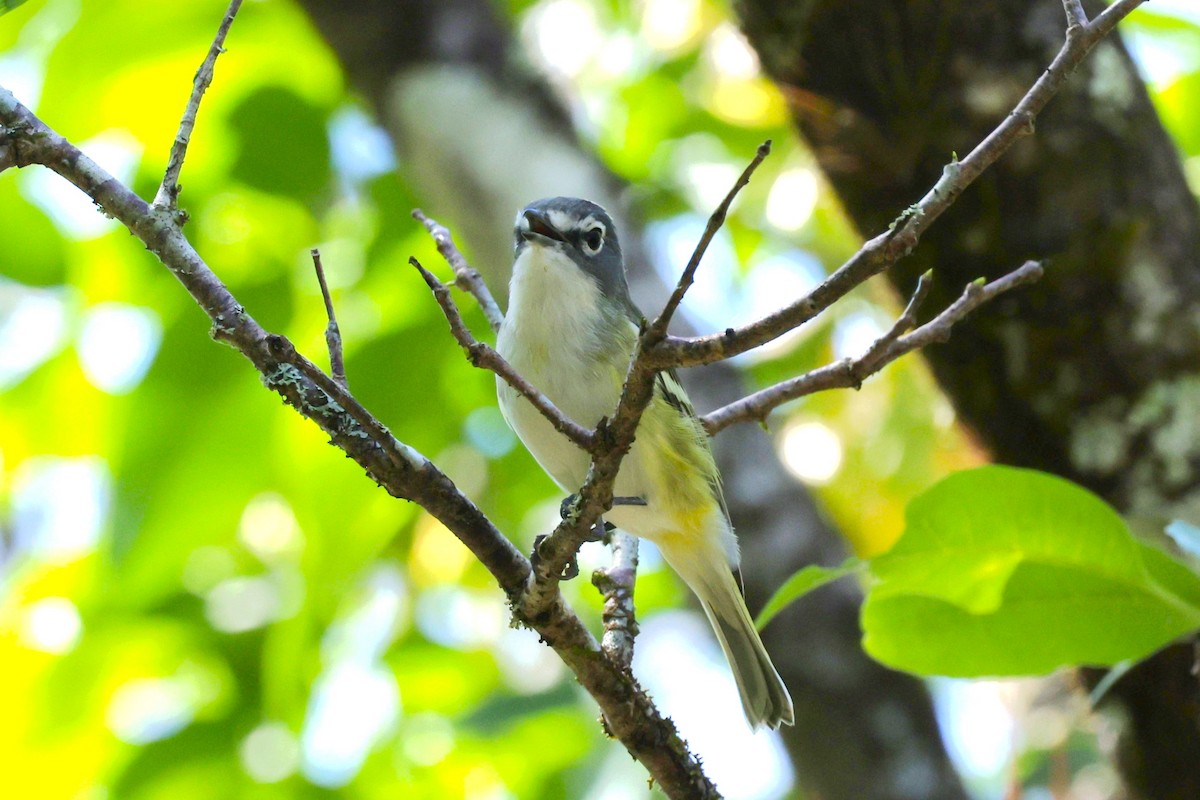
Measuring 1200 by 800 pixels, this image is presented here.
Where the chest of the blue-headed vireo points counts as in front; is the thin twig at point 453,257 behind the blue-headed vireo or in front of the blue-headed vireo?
in front

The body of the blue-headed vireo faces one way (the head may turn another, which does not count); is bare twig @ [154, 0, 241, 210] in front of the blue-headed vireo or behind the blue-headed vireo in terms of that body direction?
in front

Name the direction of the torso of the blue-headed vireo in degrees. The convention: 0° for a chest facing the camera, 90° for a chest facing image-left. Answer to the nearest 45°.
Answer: approximately 45°

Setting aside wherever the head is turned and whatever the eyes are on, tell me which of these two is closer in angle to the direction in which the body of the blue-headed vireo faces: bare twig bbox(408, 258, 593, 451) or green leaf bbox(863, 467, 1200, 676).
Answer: the bare twig

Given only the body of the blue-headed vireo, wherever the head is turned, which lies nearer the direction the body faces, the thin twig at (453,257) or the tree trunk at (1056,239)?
the thin twig
